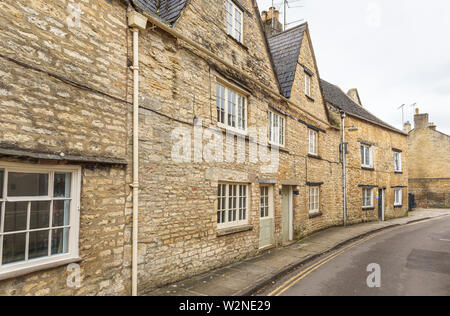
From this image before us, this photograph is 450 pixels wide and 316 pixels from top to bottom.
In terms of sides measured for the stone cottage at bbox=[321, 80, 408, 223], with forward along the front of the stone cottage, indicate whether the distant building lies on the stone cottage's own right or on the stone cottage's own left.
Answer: on the stone cottage's own left

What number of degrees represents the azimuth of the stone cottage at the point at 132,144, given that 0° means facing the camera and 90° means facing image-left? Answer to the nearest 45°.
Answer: approximately 315°

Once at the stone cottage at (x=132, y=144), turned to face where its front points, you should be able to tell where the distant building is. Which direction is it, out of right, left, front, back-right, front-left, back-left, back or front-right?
left

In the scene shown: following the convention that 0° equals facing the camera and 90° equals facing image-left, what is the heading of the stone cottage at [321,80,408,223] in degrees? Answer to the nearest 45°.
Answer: approximately 315°
